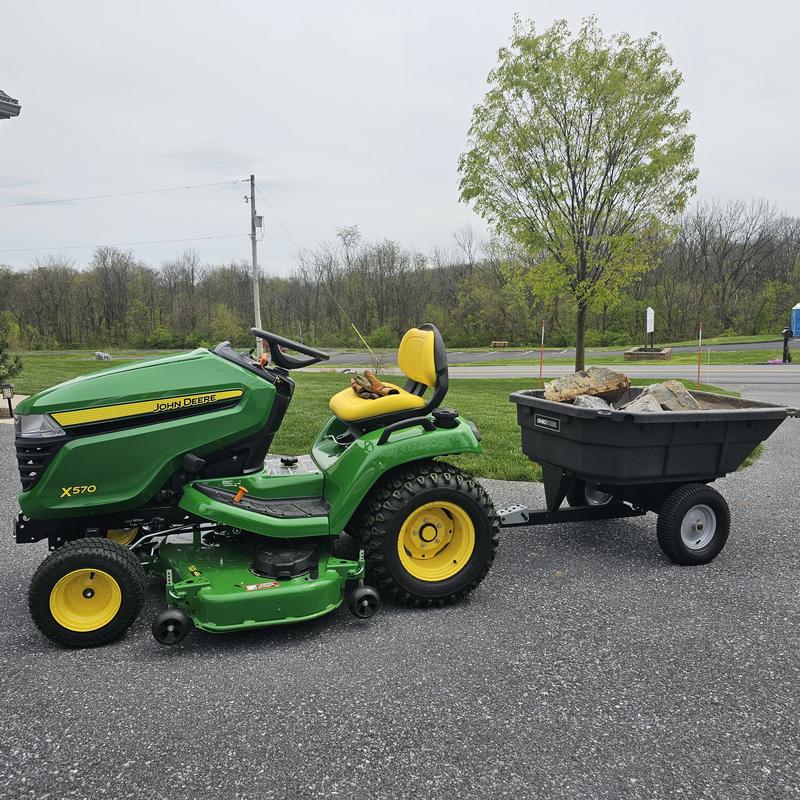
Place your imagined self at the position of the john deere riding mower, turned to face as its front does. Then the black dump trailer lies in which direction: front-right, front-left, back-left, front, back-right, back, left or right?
back

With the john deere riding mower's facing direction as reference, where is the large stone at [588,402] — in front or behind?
behind

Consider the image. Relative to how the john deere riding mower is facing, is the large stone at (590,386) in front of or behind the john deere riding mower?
behind

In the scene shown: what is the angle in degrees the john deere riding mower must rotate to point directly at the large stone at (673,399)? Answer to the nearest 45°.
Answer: approximately 180°

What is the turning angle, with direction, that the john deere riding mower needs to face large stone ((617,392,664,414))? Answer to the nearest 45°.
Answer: approximately 180°

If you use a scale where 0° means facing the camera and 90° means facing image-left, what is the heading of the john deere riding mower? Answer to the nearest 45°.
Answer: approximately 90°
